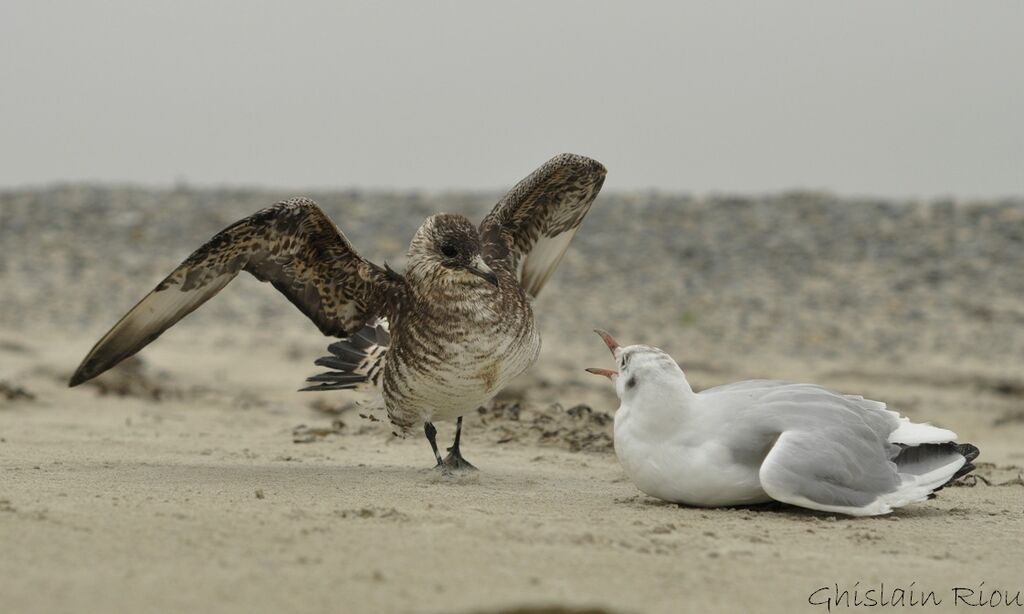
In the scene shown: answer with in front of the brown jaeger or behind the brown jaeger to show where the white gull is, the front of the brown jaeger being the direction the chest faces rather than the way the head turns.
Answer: in front

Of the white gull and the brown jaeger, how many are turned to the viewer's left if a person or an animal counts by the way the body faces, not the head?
1

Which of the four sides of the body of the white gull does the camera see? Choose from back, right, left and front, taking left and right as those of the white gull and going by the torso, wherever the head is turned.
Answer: left

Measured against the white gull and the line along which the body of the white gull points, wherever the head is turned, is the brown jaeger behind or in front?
in front

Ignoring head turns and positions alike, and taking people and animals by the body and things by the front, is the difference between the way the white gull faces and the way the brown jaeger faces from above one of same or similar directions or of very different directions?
very different directions

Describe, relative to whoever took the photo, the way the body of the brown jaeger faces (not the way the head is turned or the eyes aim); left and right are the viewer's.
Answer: facing the viewer and to the right of the viewer
